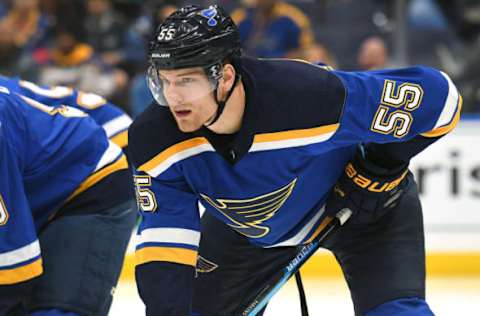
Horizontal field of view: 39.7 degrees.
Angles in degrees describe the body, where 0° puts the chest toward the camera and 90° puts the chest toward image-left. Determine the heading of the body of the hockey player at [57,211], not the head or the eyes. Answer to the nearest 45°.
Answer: approximately 90°

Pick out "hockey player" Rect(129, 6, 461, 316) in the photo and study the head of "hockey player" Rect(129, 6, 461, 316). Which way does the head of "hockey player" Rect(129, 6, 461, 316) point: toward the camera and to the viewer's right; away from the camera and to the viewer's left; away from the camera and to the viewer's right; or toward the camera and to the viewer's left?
toward the camera and to the viewer's left

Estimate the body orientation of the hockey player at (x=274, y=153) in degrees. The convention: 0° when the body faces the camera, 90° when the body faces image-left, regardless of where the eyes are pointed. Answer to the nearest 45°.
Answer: approximately 45°

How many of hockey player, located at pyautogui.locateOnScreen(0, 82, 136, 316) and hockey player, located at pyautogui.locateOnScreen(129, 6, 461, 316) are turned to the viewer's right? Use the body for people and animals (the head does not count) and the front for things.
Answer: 0

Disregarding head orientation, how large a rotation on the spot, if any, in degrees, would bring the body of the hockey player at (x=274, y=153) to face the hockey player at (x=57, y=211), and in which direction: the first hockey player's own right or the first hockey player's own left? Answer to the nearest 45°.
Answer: approximately 45° to the first hockey player's own right
